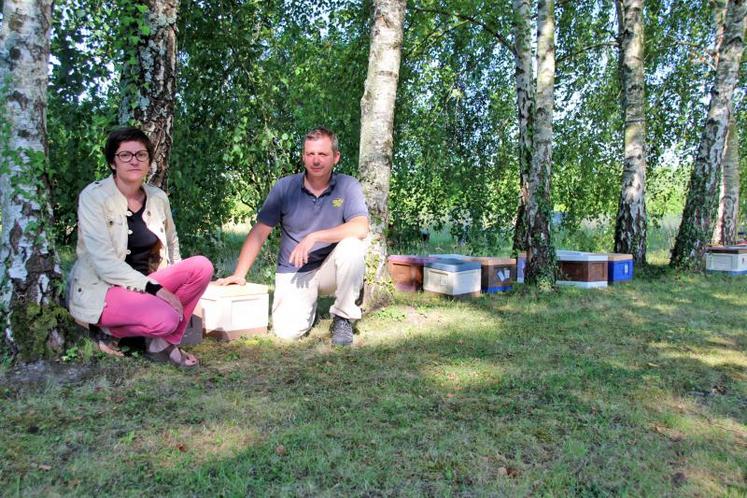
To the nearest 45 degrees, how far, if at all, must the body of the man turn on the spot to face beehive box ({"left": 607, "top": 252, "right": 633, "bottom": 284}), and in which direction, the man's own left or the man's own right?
approximately 135° to the man's own left

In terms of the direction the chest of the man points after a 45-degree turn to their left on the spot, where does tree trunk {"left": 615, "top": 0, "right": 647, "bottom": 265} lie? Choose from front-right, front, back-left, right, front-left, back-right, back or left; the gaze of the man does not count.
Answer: left

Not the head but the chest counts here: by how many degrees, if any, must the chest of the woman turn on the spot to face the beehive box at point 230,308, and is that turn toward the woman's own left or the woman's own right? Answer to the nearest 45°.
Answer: approximately 90° to the woman's own left

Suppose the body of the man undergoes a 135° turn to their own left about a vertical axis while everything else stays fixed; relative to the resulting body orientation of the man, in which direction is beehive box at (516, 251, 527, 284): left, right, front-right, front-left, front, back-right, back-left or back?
front

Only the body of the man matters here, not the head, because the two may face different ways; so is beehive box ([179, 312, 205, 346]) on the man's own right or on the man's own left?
on the man's own right

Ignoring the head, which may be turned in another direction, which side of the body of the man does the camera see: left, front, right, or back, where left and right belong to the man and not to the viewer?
front

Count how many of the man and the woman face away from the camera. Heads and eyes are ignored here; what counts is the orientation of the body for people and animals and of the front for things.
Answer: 0

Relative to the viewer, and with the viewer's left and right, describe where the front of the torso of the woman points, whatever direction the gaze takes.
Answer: facing the viewer and to the right of the viewer
